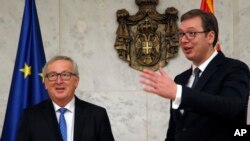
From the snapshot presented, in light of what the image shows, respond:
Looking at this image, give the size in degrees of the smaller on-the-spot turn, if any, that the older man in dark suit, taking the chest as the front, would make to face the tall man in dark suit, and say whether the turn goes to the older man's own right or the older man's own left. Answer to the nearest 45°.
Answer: approximately 45° to the older man's own left

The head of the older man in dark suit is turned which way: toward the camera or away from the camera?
toward the camera

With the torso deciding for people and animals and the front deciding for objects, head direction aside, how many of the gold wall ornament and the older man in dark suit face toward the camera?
2

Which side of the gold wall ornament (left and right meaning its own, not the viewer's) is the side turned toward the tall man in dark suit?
front

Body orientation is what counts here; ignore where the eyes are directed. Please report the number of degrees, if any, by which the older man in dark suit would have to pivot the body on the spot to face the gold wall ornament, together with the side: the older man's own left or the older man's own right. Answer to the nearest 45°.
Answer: approximately 135° to the older man's own left

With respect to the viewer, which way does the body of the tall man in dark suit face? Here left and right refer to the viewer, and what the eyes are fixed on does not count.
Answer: facing the viewer and to the left of the viewer

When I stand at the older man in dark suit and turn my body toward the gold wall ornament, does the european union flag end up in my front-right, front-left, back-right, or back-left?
front-left

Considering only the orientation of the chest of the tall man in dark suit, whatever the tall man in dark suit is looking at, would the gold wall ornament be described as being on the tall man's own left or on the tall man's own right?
on the tall man's own right

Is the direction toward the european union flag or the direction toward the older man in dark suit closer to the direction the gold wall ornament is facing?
the older man in dark suit

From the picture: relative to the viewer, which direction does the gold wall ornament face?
toward the camera

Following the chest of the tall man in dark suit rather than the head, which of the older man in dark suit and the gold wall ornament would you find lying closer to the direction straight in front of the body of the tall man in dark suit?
the older man in dark suit

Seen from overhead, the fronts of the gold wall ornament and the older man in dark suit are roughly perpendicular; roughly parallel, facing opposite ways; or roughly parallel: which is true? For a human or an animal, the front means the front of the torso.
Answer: roughly parallel

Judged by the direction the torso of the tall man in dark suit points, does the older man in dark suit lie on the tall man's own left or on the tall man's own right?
on the tall man's own right

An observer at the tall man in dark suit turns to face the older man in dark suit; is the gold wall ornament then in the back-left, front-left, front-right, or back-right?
front-right

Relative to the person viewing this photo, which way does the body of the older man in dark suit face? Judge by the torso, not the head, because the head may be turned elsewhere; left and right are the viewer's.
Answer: facing the viewer
